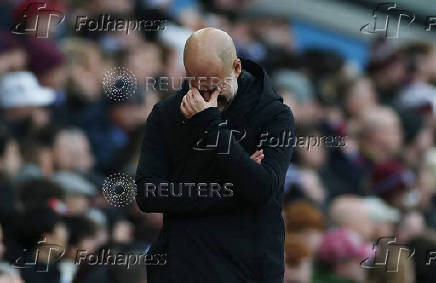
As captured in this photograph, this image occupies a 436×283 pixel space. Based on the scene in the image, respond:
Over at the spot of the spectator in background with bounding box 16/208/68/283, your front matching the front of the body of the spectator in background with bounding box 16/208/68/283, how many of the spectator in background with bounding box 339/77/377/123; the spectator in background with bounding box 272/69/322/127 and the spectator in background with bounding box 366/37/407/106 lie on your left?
3

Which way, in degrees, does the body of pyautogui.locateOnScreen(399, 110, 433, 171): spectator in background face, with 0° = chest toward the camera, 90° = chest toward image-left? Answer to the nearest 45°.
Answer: approximately 315°

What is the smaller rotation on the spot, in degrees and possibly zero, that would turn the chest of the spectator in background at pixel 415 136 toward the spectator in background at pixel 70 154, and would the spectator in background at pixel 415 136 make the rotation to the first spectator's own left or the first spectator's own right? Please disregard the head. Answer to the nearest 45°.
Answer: approximately 90° to the first spectator's own right
